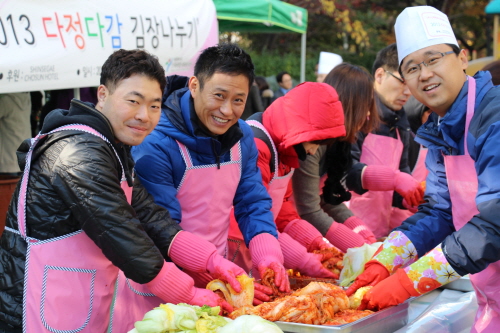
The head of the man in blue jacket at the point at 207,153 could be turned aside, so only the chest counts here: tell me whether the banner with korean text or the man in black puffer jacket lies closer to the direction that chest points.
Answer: the man in black puffer jacket

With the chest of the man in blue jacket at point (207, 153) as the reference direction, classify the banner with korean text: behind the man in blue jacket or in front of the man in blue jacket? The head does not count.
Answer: behind

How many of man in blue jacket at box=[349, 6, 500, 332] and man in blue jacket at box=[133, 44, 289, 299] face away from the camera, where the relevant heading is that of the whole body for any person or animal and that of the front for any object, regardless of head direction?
0

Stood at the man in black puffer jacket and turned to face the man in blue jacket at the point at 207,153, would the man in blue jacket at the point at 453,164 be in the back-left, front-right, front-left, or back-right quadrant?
front-right

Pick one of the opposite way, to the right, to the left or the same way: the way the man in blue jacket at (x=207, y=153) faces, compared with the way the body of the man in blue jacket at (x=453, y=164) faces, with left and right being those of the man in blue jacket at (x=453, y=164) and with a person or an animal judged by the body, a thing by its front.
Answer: to the left

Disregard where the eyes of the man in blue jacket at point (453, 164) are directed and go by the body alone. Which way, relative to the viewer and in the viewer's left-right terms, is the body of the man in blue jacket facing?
facing the viewer and to the left of the viewer

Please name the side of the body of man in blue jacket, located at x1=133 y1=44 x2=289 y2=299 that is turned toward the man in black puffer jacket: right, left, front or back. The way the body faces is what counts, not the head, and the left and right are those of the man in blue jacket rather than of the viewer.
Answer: right

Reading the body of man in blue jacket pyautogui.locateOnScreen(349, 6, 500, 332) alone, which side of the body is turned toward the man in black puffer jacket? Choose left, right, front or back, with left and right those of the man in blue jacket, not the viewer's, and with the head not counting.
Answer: front

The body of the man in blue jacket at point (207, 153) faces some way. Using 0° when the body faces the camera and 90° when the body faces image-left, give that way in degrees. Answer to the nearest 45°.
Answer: approximately 315°
